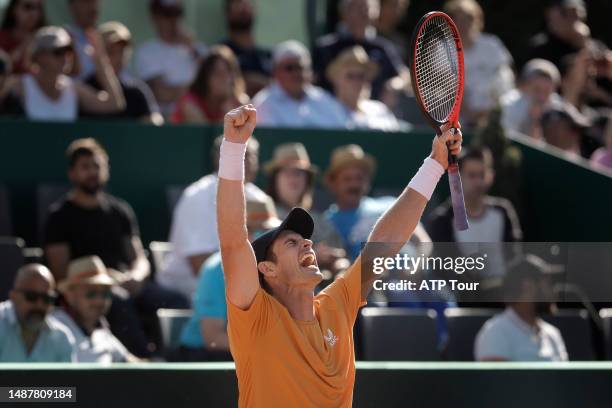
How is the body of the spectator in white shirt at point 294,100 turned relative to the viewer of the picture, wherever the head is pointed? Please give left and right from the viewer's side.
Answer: facing the viewer

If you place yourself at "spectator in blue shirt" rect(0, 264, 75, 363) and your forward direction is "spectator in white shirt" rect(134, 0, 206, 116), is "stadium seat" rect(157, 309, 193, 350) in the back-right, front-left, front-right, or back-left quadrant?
front-right

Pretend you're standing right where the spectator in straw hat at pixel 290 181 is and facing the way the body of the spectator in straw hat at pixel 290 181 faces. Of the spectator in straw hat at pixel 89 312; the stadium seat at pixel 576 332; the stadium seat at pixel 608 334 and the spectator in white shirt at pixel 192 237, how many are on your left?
2

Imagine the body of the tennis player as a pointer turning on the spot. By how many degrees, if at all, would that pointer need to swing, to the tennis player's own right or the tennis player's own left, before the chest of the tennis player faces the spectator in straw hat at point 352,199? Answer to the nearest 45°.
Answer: approximately 135° to the tennis player's own left

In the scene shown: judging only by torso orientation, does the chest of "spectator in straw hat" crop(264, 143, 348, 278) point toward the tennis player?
yes

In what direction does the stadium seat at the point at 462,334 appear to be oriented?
toward the camera

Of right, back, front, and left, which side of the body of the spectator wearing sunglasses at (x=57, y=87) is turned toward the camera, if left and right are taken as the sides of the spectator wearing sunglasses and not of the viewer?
front

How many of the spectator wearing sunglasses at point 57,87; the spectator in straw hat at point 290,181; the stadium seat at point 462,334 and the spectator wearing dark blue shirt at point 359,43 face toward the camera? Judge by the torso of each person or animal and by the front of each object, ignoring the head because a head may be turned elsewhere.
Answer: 4

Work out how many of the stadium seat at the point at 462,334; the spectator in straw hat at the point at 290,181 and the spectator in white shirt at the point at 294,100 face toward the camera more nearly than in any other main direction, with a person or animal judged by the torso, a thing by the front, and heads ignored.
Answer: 3
